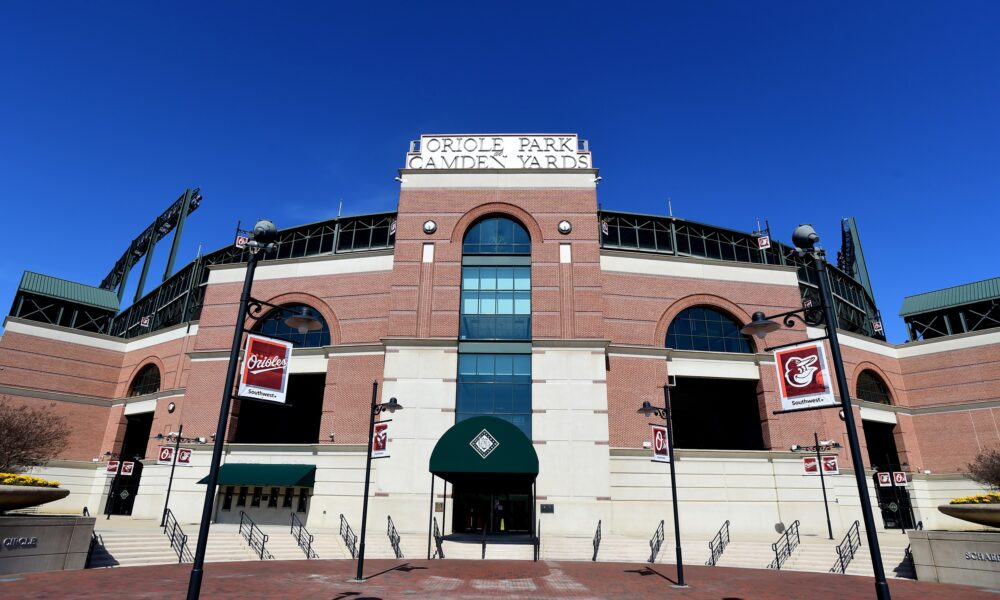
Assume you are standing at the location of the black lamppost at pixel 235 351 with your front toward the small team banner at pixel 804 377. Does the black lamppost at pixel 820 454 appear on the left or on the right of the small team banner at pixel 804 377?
left

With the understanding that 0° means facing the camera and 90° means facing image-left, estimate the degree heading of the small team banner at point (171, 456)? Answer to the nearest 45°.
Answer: approximately 0°

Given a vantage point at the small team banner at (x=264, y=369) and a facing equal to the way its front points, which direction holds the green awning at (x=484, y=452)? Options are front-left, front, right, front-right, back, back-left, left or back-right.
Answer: back-left

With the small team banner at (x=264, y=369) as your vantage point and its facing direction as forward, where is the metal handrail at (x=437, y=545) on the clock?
The metal handrail is roughly at 7 o'clock from the small team banner.

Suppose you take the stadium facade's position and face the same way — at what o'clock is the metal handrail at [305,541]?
The metal handrail is roughly at 2 o'clock from the stadium facade.

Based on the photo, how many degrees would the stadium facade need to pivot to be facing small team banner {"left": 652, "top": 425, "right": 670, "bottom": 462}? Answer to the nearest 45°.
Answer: approximately 45° to its left

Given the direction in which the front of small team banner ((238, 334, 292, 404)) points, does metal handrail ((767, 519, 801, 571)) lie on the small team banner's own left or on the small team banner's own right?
on the small team banner's own left

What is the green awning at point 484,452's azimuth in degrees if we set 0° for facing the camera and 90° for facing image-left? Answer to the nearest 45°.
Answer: approximately 0°

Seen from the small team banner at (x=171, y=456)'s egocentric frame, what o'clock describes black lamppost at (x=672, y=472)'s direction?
The black lamppost is roughly at 11 o'clock from the small team banner.

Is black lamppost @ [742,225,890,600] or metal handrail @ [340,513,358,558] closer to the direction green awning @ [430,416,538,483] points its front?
the black lamppost

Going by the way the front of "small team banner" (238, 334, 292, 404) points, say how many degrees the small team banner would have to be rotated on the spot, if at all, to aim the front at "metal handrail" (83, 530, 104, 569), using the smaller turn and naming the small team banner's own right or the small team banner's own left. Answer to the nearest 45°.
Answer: approximately 180°
